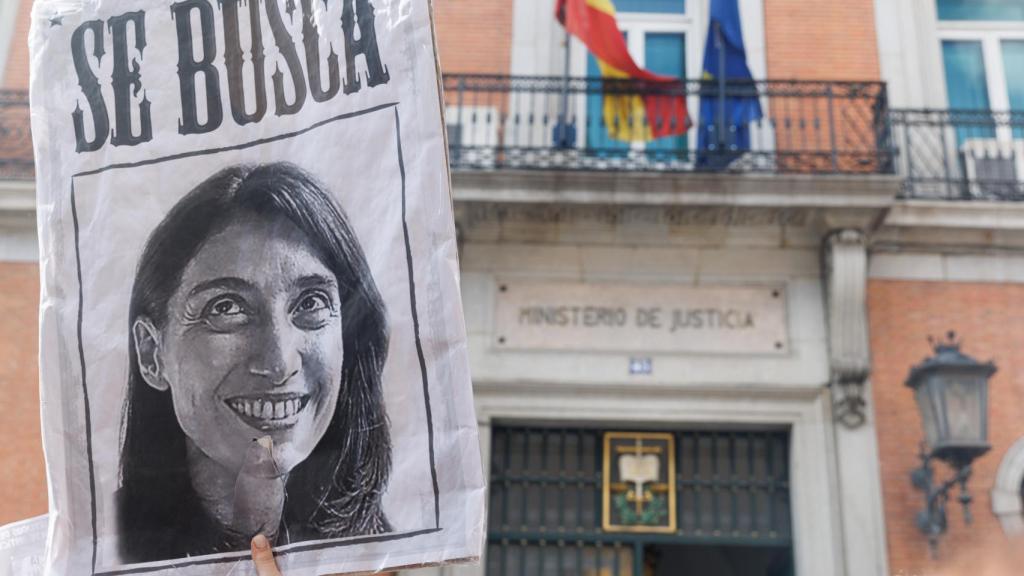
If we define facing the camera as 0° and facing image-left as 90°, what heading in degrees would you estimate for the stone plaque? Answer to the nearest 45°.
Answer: approximately 0°

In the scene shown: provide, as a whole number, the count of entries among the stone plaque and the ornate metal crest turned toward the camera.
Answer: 2

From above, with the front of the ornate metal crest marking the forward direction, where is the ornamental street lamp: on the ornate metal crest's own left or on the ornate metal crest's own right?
on the ornate metal crest's own left
